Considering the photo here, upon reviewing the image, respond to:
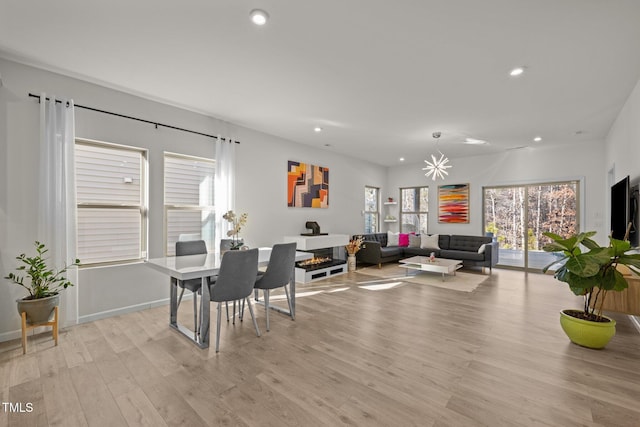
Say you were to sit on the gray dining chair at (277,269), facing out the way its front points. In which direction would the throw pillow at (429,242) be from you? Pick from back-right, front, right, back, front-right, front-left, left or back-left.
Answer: right

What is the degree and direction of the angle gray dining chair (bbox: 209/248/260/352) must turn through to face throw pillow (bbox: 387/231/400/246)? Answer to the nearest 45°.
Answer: approximately 90° to its right

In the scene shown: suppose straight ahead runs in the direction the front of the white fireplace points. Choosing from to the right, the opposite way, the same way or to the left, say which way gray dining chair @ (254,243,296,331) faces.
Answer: the opposite way

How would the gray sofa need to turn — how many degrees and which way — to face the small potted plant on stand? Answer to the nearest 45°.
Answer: approximately 45° to its right

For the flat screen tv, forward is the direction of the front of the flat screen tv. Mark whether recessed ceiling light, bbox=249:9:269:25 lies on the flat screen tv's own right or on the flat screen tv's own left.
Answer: on the flat screen tv's own left

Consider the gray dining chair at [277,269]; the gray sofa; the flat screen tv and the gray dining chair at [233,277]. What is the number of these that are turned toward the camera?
1

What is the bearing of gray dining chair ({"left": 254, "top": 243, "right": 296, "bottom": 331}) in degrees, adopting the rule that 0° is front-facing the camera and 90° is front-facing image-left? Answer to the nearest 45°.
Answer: approximately 135°

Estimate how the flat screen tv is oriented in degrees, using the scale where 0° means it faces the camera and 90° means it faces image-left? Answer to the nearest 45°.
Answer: approximately 90°

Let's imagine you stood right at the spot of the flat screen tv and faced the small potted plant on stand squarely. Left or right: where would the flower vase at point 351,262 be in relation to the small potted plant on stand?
right

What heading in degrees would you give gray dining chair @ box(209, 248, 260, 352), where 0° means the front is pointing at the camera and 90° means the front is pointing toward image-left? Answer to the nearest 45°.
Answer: approximately 135°

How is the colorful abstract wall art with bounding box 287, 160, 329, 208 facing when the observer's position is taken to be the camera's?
facing the viewer and to the right of the viewer

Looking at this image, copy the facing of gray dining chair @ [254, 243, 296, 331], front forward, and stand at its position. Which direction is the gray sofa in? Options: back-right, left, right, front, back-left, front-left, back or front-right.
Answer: right

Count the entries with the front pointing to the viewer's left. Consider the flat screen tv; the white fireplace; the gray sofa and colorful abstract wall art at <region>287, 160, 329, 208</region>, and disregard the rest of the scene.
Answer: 1

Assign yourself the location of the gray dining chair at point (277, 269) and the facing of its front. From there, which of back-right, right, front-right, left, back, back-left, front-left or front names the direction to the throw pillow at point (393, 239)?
right

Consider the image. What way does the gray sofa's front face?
toward the camera

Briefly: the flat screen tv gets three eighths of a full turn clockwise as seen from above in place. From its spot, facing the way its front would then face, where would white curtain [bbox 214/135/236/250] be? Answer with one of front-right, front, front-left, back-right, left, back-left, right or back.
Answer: back

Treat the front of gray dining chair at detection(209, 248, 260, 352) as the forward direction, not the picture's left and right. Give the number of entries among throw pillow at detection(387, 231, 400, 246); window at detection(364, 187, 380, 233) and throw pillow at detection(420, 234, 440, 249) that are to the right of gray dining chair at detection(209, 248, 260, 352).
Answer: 3
